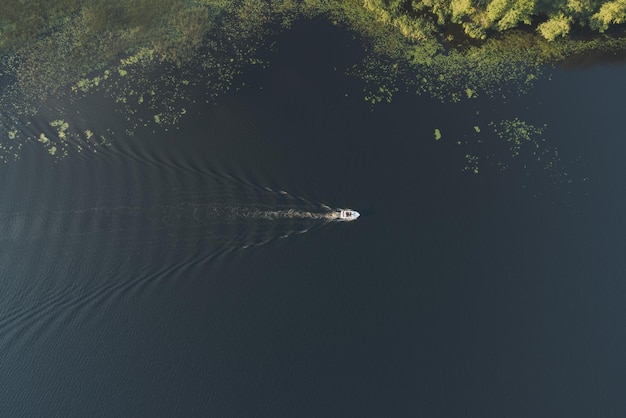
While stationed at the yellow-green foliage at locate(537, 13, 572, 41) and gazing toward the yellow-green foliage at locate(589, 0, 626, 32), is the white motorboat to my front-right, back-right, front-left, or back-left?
back-right

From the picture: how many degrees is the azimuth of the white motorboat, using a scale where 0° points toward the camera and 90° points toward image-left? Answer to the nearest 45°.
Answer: approximately 270°

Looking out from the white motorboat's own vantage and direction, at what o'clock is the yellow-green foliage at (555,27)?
The yellow-green foliage is roughly at 11 o'clock from the white motorboat.

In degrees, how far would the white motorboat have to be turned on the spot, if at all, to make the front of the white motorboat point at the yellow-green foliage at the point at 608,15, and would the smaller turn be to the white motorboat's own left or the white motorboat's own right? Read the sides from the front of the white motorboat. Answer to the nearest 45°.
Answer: approximately 45° to the white motorboat's own left
